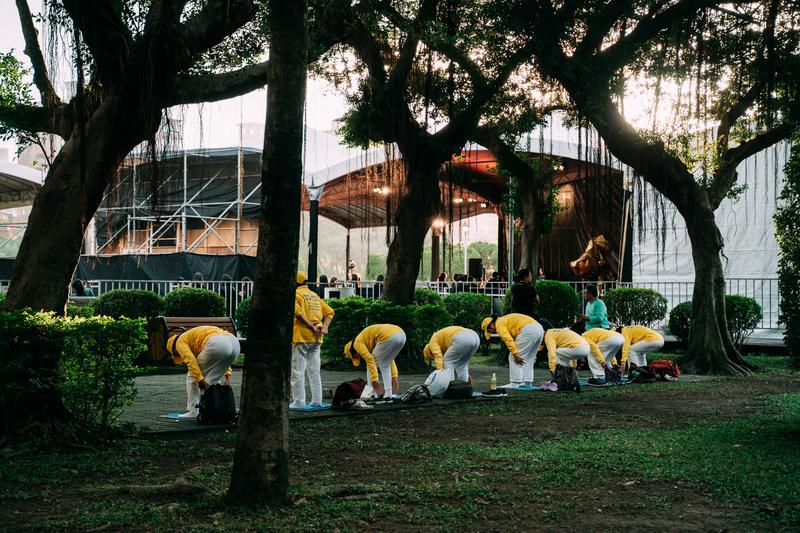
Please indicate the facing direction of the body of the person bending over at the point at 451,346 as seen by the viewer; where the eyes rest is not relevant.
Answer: to the viewer's left

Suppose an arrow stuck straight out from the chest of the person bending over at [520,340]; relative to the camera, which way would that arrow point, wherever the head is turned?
to the viewer's left

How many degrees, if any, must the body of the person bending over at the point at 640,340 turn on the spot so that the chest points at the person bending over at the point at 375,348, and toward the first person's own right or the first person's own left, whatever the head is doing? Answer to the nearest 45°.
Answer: approximately 45° to the first person's own left

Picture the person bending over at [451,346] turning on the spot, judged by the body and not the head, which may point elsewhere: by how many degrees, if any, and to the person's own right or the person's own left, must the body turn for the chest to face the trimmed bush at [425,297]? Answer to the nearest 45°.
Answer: approximately 90° to the person's own right

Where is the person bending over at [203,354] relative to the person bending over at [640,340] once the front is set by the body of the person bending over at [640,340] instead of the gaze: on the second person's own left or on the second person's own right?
on the second person's own left

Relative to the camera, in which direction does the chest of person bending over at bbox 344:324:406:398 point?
to the viewer's left

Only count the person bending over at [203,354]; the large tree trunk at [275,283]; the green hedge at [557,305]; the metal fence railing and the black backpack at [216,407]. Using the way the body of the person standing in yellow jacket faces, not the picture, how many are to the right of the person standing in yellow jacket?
2

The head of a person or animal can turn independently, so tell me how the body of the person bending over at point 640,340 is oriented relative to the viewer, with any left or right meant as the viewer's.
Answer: facing to the left of the viewer

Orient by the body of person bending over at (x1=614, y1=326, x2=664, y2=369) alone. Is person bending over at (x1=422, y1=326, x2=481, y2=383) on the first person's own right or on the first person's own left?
on the first person's own left
